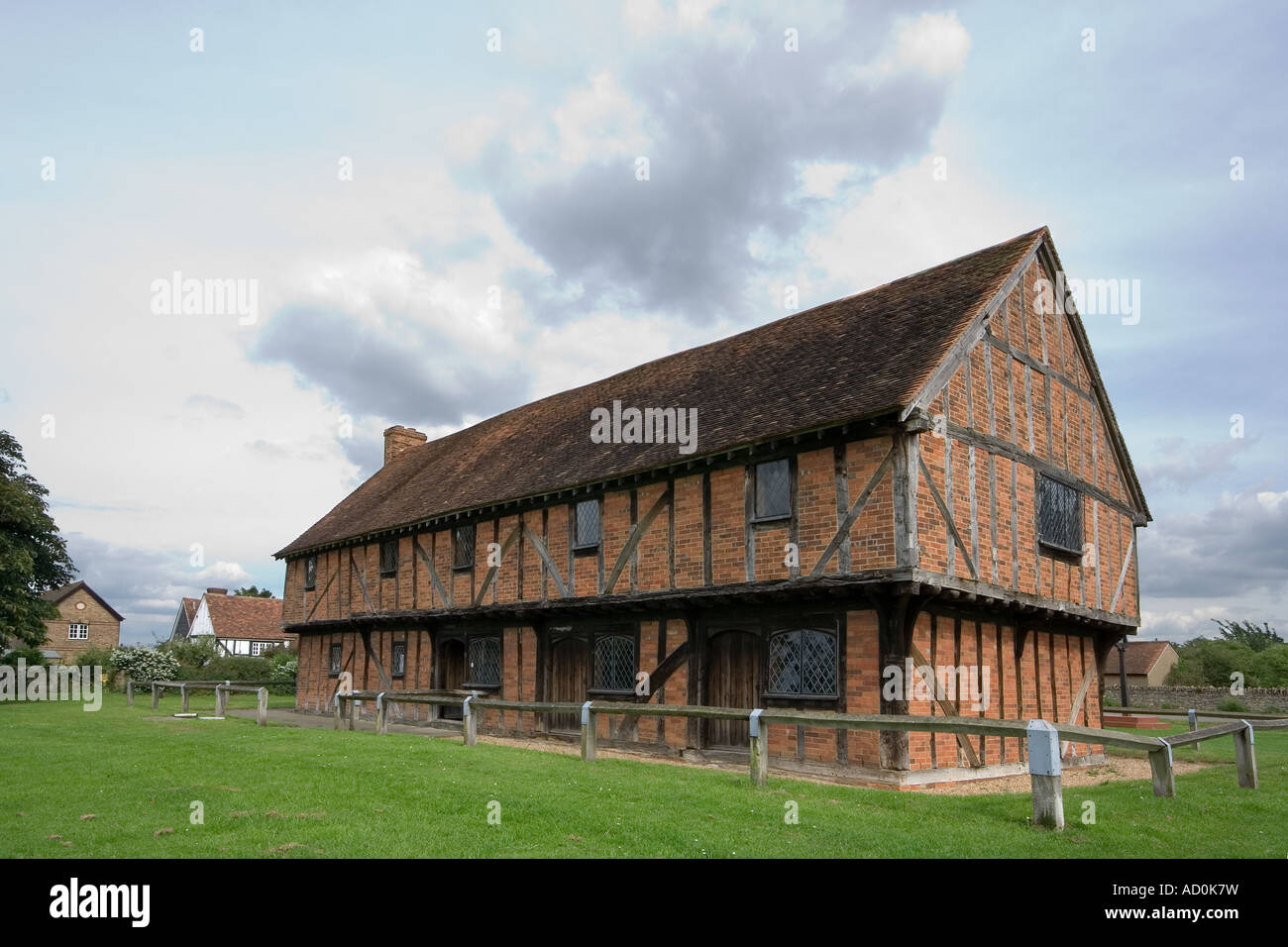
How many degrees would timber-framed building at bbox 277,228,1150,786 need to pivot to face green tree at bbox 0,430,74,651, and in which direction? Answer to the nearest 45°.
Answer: approximately 90° to its right

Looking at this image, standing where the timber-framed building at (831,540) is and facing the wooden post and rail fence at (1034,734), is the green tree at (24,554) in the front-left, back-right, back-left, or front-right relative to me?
back-right

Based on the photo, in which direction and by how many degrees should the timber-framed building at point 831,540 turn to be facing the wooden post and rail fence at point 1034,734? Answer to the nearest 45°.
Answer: approximately 45° to its left

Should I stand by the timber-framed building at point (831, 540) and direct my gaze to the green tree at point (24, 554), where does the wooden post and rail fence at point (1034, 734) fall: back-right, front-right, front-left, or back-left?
back-left

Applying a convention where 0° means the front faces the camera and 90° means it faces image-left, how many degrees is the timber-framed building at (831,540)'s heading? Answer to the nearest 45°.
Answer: approximately 45°
